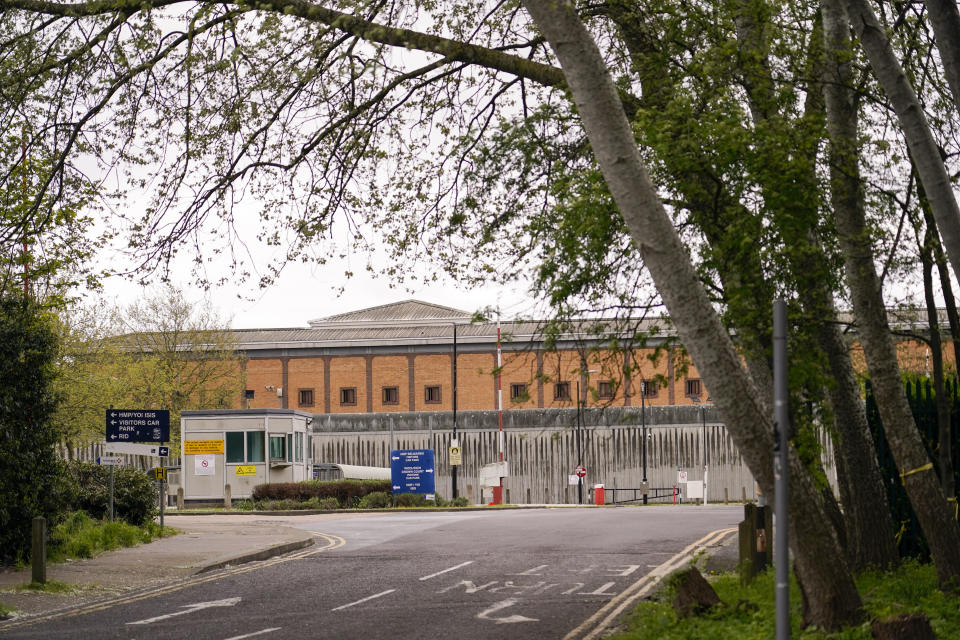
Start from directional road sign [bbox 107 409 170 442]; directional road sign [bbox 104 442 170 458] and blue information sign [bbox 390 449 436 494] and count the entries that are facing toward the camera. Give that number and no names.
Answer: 3

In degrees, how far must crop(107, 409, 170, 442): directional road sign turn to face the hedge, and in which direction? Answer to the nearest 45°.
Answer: approximately 180°

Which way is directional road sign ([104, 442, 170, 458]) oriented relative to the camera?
toward the camera

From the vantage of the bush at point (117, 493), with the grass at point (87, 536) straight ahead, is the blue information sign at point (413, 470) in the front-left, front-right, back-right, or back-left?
back-left

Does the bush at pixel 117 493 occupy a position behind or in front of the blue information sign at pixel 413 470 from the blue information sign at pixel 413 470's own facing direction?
in front

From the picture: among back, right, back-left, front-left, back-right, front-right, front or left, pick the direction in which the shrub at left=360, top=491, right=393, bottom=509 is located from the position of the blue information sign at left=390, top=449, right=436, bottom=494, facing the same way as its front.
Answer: right

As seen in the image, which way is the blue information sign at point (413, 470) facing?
toward the camera

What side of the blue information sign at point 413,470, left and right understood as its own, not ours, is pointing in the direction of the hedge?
right

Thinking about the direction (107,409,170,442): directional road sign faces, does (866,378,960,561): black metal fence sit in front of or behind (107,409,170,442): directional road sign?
in front
